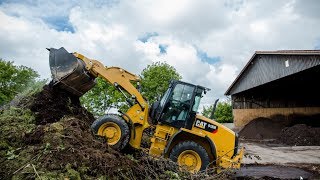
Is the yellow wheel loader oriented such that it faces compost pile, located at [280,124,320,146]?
no

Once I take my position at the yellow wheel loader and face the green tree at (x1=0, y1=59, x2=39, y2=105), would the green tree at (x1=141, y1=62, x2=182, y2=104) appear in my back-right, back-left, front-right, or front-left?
front-right

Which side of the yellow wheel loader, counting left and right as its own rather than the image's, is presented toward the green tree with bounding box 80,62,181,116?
right

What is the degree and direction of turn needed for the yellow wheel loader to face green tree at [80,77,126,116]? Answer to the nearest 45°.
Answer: approximately 90° to its right

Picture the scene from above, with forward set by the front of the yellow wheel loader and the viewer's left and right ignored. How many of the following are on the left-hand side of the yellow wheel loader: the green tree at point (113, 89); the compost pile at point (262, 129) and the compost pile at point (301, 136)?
0

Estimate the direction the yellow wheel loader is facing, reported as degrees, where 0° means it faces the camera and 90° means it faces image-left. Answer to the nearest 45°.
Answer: approximately 90°

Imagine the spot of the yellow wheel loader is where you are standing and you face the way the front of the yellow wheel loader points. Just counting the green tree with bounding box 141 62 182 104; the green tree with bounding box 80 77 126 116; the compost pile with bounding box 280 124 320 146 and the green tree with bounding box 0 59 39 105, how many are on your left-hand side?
0

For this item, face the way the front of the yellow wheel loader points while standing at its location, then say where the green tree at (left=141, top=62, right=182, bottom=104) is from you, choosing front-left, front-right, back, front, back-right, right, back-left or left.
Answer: right

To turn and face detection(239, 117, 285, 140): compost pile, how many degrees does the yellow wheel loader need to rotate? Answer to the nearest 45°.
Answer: approximately 135° to its right

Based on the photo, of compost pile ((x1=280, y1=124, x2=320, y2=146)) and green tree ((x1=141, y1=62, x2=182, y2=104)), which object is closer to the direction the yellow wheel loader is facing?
the green tree
